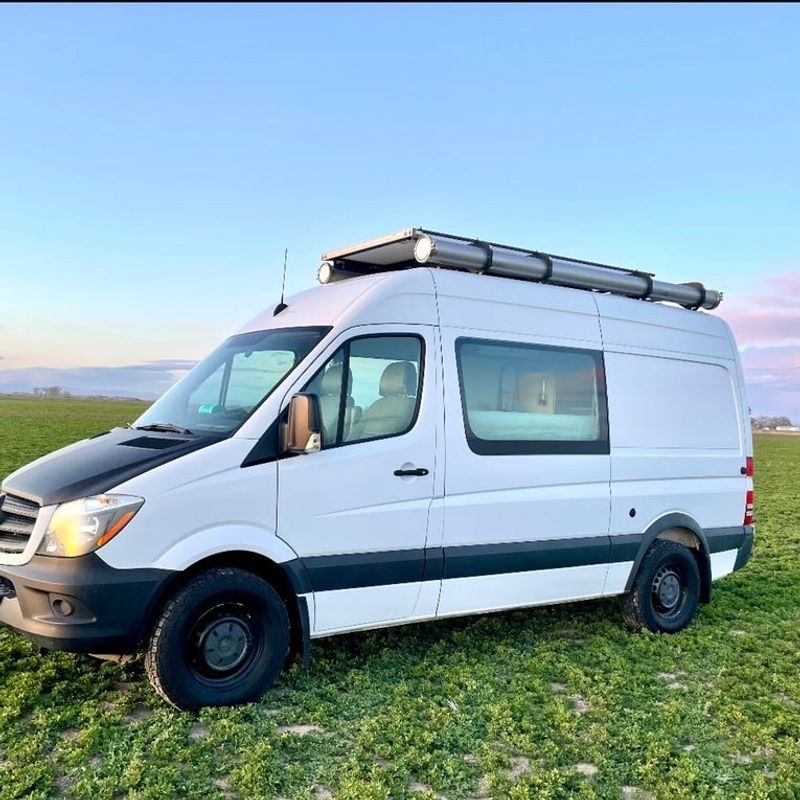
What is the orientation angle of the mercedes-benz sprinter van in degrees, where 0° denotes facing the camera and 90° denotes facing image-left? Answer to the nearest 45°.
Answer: approximately 45°
